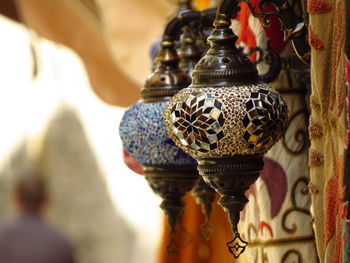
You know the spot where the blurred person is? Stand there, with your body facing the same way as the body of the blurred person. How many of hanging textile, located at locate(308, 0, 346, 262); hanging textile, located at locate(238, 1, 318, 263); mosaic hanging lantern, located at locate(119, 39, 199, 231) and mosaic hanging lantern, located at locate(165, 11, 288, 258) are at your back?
4

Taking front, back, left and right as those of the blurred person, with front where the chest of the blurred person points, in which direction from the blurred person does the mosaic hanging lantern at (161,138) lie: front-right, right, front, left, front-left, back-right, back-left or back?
back

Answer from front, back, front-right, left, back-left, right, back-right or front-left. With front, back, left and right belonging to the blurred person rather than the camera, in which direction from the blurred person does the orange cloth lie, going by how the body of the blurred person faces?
back

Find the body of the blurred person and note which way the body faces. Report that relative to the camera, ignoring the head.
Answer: away from the camera

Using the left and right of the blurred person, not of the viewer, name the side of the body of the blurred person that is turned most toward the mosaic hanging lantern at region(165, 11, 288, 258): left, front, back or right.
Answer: back

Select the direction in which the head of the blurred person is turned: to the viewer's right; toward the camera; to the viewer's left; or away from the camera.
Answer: away from the camera

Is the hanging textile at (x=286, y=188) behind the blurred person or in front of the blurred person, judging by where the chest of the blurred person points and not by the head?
behind

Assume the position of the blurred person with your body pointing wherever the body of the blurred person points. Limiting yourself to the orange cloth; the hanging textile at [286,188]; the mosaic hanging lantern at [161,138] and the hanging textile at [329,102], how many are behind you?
4

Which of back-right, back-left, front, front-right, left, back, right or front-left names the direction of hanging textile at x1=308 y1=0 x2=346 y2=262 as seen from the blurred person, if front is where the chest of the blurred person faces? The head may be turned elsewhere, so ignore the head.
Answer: back

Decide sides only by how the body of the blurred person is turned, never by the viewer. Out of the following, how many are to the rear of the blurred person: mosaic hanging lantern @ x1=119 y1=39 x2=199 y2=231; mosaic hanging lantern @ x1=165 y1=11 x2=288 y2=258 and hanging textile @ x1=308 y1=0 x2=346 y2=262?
3

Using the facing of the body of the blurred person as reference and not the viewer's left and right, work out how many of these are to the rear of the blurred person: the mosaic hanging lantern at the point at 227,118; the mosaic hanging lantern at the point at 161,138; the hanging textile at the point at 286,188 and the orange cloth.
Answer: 4
